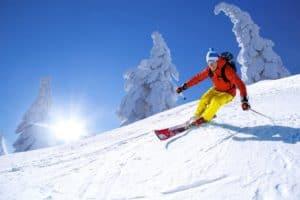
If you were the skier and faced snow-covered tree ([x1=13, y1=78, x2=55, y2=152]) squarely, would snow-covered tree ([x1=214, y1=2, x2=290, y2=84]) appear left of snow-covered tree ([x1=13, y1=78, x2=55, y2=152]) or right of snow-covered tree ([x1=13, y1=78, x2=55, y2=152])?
right

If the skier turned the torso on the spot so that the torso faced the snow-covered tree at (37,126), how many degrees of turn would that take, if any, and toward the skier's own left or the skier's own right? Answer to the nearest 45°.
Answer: approximately 90° to the skier's own right

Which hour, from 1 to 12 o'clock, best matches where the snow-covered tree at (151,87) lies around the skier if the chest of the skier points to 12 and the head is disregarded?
The snow-covered tree is roughly at 4 o'clock from the skier.

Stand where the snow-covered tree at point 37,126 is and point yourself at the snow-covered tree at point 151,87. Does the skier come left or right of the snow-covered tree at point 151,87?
right

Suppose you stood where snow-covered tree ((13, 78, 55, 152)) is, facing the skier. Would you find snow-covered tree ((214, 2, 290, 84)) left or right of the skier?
left

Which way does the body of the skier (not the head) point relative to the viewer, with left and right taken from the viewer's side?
facing the viewer and to the left of the viewer

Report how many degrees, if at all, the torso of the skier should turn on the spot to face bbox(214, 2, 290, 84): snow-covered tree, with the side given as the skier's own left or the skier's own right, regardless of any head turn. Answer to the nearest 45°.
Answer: approximately 135° to the skier's own right
